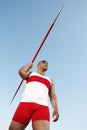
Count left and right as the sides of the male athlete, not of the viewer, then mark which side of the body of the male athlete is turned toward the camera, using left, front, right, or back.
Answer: front
